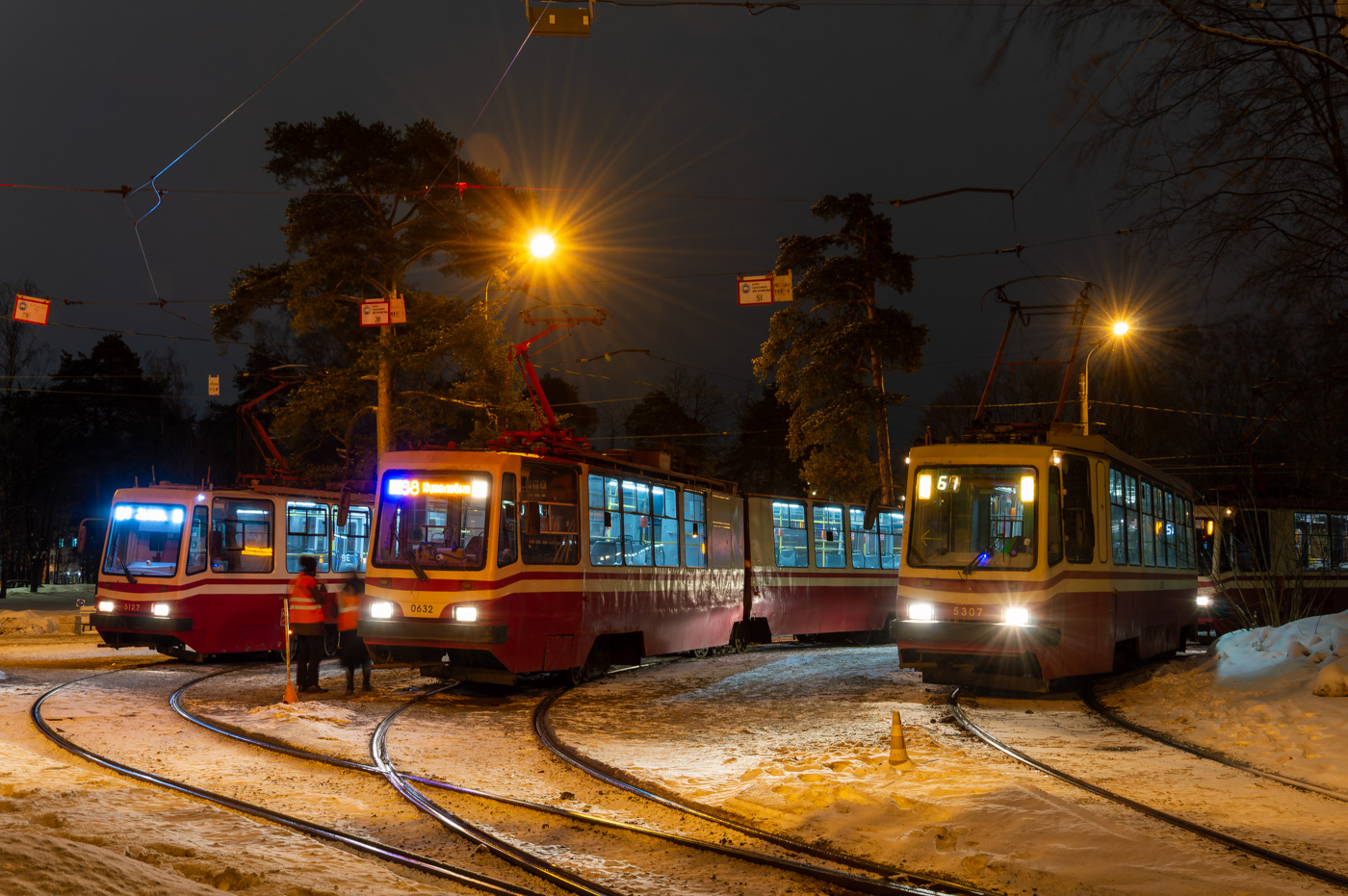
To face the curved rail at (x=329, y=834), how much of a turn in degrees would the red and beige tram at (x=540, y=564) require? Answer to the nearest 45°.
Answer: approximately 45° to its left

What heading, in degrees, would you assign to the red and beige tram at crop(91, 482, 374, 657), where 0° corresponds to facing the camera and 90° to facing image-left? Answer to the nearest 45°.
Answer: approximately 45°

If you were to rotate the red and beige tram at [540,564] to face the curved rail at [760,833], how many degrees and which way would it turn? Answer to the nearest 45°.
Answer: approximately 45° to its left

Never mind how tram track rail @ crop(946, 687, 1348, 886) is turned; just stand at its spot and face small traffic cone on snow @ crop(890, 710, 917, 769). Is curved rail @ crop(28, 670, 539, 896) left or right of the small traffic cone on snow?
left

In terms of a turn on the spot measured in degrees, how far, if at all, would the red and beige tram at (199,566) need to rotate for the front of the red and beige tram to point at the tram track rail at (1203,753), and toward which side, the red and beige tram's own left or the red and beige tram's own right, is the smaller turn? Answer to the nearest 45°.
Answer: approximately 90° to the red and beige tram's own left

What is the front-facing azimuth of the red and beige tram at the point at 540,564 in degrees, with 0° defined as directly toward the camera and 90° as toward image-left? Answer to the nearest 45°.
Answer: approximately 45°

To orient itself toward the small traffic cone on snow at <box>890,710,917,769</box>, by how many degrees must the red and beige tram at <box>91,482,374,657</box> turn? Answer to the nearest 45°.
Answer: approximately 90° to its left

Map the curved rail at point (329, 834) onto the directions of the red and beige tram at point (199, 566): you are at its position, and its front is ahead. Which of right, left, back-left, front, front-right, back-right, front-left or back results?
front-left
